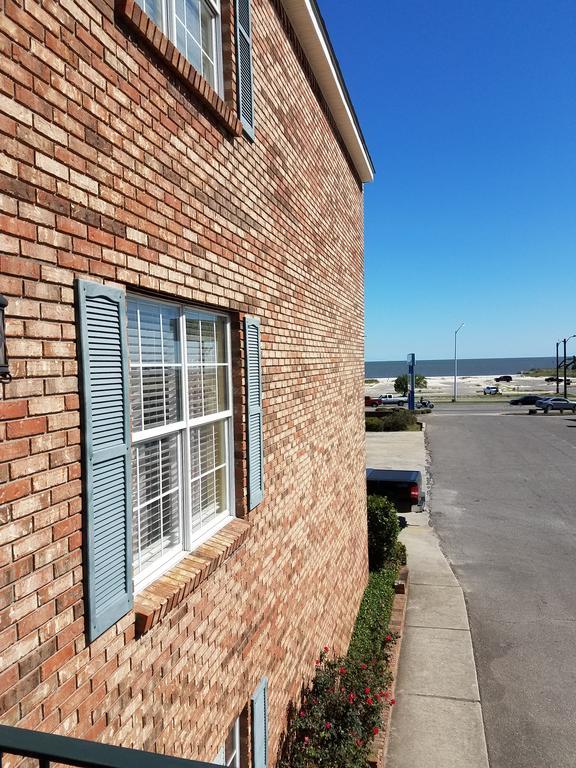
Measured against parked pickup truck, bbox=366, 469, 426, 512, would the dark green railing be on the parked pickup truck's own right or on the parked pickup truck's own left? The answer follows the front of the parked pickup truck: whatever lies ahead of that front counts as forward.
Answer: on the parked pickup truck's own left

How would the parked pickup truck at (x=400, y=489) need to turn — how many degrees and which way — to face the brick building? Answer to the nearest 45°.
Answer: approximately 90° to its left

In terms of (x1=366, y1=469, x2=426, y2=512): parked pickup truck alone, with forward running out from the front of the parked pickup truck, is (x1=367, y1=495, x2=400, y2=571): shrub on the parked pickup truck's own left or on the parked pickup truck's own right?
on the parked pickup truck's own left

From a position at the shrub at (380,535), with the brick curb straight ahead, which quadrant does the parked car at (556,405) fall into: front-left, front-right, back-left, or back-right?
back-left
